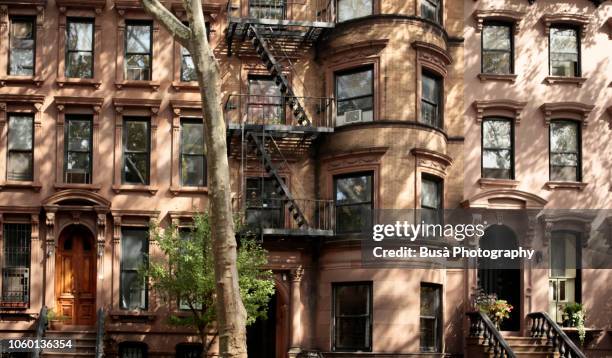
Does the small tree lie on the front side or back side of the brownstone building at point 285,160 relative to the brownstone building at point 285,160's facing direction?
on the front side

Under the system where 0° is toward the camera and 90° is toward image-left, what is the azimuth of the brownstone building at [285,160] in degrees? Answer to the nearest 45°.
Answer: approximately 0°
